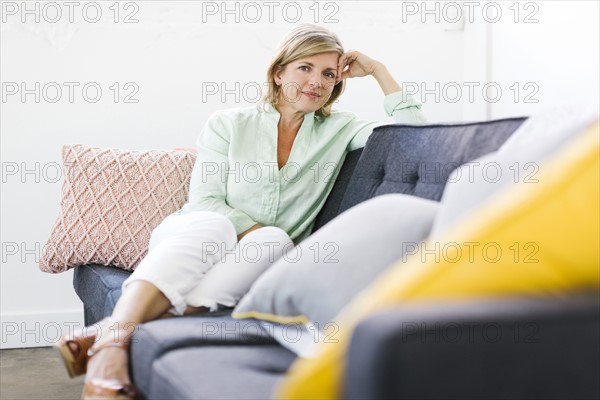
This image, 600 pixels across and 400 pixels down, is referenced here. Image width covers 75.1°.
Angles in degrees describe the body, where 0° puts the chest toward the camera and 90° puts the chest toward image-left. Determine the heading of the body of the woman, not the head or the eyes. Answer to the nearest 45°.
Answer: approximately 45°

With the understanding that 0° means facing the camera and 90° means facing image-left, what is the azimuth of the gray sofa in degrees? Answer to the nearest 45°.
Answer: approximately 45°
